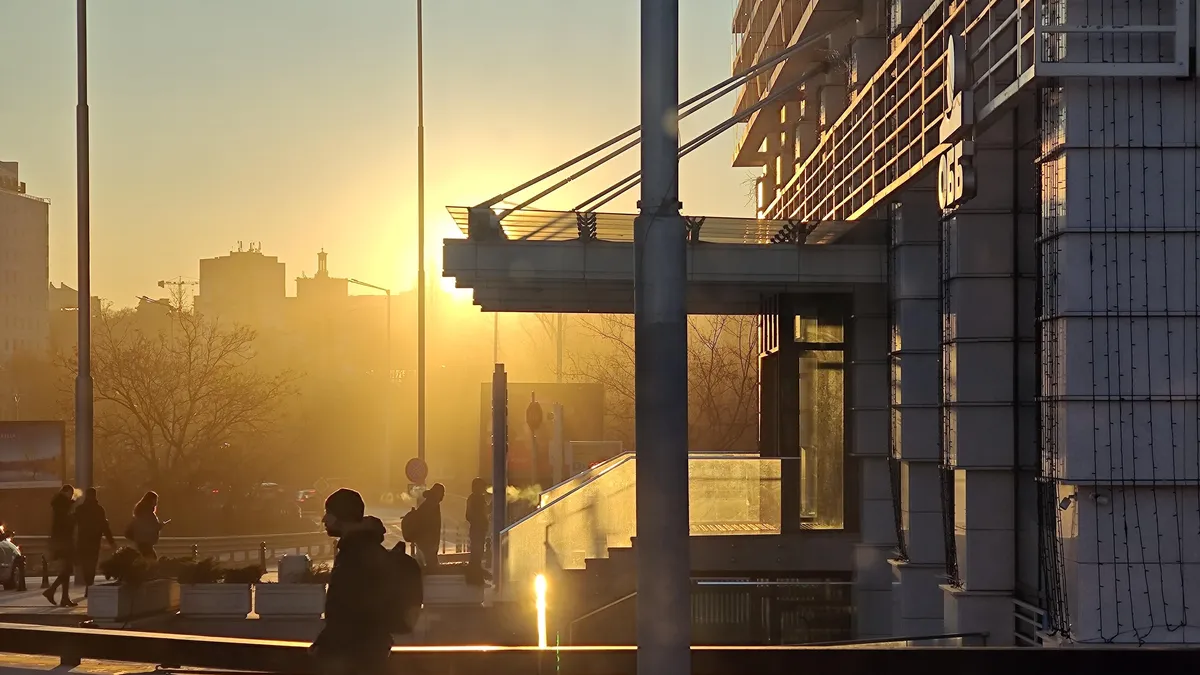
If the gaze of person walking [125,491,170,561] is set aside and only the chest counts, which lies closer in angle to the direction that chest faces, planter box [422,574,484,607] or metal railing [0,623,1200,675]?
the planter box

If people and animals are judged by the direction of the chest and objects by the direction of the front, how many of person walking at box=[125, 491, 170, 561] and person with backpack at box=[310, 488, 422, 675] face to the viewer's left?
1

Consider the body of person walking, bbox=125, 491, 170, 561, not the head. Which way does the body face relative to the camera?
to the viewer's right

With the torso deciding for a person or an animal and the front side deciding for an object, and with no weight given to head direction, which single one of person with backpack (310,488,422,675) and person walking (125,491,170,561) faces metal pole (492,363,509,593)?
the person walking

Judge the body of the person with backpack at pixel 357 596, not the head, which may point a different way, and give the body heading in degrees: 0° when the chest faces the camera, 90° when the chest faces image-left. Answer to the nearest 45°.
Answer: approximately 90°

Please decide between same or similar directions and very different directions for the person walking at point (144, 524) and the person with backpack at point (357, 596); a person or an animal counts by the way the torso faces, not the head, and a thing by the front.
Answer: very different directions

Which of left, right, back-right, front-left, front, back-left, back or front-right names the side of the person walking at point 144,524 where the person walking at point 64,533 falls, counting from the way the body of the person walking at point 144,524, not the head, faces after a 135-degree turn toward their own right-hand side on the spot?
right

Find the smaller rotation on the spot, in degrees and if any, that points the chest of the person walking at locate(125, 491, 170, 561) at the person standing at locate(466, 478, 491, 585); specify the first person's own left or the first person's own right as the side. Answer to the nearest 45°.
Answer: approximately 45° to the first person's own left
